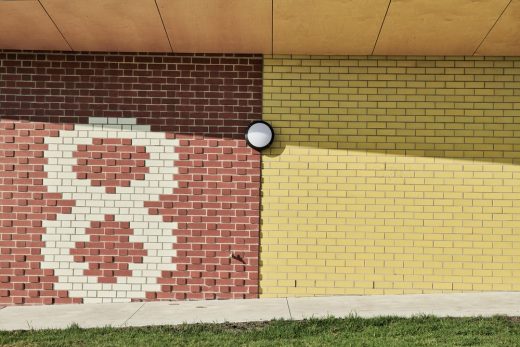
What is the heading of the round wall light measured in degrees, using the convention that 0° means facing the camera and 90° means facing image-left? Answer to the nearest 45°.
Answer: approximately 0°
